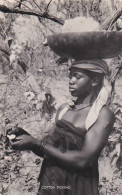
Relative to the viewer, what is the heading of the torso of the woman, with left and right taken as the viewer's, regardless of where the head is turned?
facing the viewer and to the left of the viewer
